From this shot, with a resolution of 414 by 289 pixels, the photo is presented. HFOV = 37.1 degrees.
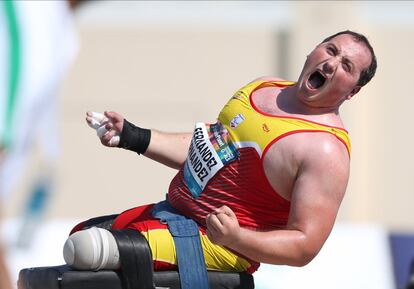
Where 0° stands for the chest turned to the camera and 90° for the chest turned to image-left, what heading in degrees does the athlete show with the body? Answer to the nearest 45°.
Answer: approximately 45°

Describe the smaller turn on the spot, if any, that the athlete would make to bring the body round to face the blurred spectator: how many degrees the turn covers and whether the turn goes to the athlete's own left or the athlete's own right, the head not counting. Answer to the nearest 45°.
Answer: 0° — they already face them

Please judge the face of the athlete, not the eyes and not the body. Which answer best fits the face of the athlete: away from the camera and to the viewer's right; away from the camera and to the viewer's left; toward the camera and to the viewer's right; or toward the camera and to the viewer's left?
toward the camera and to the viewer's left

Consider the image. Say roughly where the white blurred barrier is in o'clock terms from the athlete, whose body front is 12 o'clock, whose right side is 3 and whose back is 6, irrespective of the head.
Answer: The white blurred barrier is roughly at 5 o'clock from the athlete.
